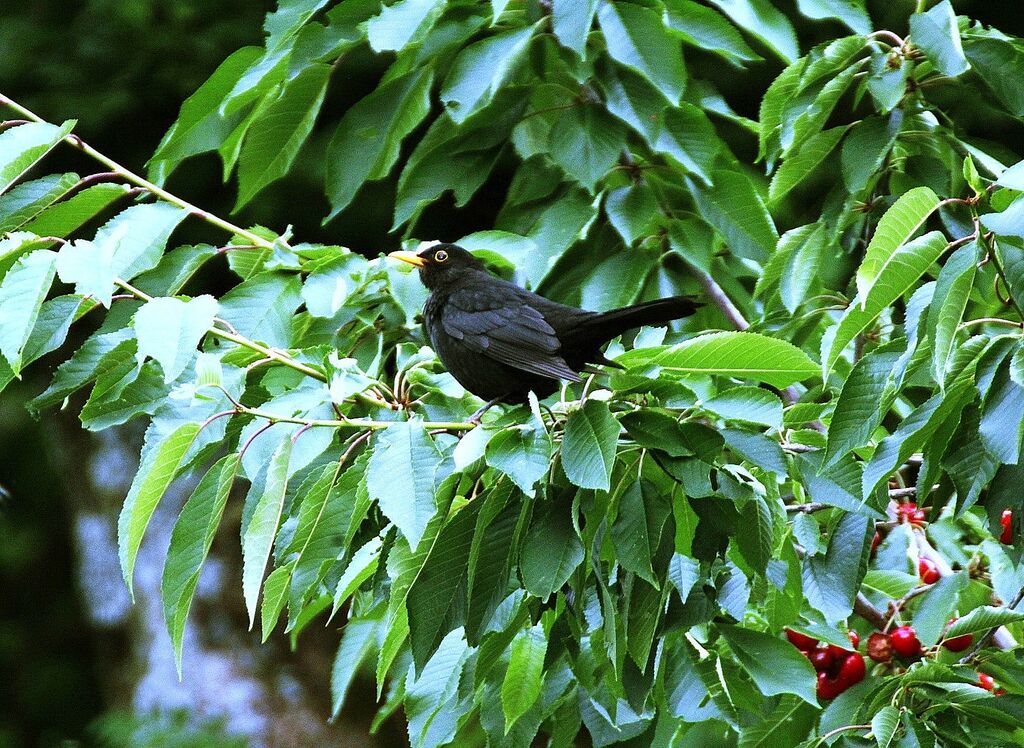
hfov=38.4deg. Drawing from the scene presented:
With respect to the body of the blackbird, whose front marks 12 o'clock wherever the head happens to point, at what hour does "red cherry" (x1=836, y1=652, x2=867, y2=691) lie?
The red cherry is roughly at 8 o'clock from the blackbird.

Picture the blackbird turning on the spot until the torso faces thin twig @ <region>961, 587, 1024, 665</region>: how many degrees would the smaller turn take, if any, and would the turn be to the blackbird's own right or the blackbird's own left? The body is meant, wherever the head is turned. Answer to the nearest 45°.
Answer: approximately 135° to the blackbird's own left

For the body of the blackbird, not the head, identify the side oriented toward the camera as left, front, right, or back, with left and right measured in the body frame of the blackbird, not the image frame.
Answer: left

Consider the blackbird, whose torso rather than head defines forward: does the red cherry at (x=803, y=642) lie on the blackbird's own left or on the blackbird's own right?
on the blackbird's own left

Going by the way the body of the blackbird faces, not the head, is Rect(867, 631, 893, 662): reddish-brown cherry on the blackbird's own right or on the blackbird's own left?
on the blackbird's own left

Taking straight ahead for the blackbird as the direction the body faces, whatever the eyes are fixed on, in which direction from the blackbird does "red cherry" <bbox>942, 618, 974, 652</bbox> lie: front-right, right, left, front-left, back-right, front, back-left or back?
back-left

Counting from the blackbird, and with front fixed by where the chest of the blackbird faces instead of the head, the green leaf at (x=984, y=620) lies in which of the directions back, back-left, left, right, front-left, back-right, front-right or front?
back-left

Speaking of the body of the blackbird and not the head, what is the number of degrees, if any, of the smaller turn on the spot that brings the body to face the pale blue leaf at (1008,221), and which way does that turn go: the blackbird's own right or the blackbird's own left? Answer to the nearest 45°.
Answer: approximately 135° to the blackbird's own left

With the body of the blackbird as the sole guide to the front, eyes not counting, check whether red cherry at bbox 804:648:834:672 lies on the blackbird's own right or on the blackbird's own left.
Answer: on the blackbird's own left
